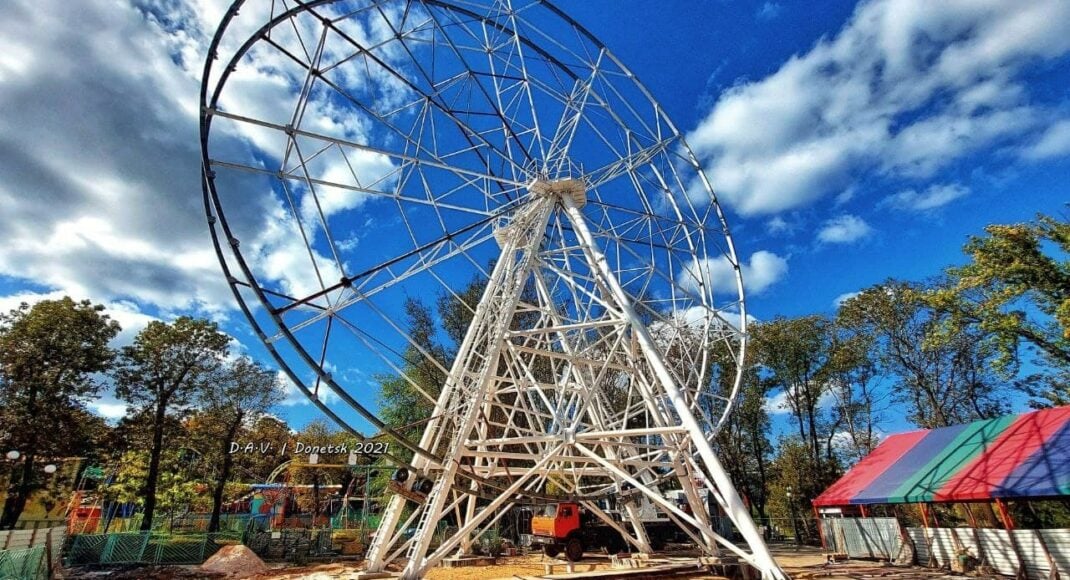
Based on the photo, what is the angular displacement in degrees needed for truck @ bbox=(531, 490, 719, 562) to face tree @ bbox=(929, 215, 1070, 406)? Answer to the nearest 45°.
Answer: approximately 135° to its left

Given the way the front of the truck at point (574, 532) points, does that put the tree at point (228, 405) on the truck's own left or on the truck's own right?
on the truck's own right

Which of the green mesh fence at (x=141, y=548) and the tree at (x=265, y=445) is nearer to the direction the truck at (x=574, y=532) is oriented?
the green mesh fence

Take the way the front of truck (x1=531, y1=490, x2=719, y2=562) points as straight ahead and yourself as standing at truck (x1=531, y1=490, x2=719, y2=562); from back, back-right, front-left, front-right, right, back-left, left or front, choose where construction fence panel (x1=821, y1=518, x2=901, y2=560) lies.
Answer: back-left

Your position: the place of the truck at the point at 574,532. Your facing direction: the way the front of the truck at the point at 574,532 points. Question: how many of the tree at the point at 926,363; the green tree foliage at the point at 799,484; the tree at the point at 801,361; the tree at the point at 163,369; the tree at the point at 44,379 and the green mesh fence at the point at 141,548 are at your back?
3

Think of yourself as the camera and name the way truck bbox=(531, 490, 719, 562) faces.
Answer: facing the viewer and to the left of the viewer

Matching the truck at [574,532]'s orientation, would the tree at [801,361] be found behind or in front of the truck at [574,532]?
behind

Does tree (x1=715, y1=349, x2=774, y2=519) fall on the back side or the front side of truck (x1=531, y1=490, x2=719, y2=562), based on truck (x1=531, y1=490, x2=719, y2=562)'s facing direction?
on the back side

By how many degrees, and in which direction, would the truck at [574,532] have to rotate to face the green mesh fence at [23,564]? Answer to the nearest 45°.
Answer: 0° — it already faces it

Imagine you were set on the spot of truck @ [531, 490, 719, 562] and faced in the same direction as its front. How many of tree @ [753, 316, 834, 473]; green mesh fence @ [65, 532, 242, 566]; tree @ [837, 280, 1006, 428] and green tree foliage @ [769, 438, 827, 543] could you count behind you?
3

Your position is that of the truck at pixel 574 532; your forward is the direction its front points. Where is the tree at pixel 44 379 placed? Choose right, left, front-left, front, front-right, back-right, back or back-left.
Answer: front-right

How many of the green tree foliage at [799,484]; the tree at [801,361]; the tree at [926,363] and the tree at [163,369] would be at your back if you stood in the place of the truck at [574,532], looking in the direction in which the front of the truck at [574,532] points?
3

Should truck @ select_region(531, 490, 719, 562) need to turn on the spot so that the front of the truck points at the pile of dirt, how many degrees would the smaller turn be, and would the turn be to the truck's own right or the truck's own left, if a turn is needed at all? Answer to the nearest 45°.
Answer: approximately 45° to the truck's own right

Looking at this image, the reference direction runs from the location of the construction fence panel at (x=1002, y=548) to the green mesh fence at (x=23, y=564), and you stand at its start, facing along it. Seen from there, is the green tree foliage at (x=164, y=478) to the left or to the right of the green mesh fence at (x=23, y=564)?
right

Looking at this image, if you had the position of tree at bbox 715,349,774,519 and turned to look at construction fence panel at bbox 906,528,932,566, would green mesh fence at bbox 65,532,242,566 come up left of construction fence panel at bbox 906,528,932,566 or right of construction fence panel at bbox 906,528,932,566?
right

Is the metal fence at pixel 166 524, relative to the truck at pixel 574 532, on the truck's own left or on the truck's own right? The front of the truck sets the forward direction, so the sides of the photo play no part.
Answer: on the truck's own right

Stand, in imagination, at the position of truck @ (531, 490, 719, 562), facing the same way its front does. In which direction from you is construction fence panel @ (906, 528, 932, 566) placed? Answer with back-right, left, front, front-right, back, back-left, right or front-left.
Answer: back-left
